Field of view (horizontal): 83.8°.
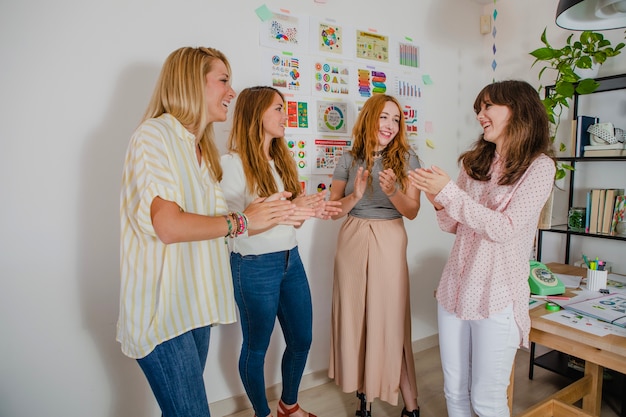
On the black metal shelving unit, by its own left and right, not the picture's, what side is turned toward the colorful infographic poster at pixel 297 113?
front

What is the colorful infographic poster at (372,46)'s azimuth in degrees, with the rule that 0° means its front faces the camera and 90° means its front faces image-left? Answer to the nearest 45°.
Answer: approximately 315°

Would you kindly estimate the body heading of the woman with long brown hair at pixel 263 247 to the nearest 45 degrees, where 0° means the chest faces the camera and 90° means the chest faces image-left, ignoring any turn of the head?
approximately 315°

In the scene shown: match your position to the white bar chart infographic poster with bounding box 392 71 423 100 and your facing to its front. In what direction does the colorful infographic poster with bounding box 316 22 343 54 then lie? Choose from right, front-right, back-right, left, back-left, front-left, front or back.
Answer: front-right

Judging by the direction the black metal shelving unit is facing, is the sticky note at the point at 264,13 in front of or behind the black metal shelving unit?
in front

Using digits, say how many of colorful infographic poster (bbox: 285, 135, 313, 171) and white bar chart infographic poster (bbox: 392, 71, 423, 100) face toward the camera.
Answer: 2

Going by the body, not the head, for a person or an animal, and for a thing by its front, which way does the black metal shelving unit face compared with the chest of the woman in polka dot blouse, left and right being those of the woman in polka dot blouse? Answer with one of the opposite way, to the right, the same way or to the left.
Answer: the same way

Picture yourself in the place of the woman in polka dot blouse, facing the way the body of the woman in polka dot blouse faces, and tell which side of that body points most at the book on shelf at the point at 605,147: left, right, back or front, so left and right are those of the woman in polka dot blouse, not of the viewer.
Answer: back

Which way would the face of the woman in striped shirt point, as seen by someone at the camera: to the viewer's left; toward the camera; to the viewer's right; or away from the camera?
to the viewer's right

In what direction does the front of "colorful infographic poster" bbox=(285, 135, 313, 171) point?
toward the camera

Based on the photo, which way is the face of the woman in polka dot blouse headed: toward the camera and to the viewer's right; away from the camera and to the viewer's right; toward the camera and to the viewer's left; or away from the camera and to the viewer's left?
toward the camera and to the viewer's left

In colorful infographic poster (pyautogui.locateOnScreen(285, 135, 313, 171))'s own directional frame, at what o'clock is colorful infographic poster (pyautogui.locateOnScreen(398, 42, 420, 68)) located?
colorful infographic poster (pyautogui.locateOnScreen(398, 42, 420, 68)) is roughly at 8 o'clock from colorful infographic poster (pyautogui.locateOnScreen(285, 135, 313, 171)).

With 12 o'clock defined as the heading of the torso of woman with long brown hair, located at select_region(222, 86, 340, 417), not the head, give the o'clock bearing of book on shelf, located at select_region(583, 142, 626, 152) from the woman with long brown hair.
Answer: The book on shelf is roughly at 10 o'clock from the woman with long brown hair.

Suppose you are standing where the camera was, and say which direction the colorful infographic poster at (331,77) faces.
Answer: facing the viewer and to the right of the viewer

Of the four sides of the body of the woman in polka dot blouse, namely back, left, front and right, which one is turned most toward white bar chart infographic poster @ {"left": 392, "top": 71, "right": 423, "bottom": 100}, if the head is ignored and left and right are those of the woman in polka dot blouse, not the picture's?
right

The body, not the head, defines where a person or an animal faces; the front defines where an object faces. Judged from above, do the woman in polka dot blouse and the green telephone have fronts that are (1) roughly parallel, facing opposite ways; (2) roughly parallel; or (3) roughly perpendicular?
roughly perpendicular
